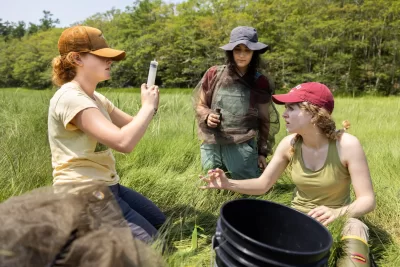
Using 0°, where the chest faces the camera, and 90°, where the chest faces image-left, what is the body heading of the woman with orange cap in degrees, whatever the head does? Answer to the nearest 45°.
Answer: approximately 270°

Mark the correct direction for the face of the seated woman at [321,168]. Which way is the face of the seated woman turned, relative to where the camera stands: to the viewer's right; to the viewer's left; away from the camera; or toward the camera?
to the viewer's left

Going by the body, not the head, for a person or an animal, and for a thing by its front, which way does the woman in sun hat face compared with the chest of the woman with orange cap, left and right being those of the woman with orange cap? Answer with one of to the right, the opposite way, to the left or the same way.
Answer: to the right

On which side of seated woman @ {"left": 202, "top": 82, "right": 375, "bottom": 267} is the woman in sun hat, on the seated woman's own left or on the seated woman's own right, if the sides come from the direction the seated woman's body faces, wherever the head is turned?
on the seated woman's own right

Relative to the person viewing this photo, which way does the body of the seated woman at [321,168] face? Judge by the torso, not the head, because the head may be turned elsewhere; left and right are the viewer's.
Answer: facing the viewer and to the left of the viewer

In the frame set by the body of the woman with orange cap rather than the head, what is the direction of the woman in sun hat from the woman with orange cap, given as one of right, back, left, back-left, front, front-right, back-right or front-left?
front-left

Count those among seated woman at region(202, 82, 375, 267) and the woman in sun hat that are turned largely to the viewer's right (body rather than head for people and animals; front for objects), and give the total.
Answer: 0

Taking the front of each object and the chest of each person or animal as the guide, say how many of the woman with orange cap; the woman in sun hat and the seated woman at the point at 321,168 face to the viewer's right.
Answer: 1

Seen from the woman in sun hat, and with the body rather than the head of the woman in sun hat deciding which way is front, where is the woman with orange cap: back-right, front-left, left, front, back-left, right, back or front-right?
front-right

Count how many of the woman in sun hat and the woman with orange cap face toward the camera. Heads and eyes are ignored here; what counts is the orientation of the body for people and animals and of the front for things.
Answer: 1

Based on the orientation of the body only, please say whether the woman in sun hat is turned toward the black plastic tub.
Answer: yes

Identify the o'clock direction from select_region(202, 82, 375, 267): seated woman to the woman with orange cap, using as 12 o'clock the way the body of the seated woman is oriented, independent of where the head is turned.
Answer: The woman with orange cap is roughly at 1 o'clock from the seated woman.

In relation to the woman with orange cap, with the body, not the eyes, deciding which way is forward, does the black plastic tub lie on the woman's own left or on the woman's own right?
on the woman's own right

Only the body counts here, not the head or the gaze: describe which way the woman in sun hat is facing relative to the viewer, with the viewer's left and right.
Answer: facing the viewer

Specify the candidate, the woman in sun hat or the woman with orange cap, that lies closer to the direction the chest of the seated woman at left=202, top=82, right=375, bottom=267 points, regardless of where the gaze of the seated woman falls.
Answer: the woman with orange cap
